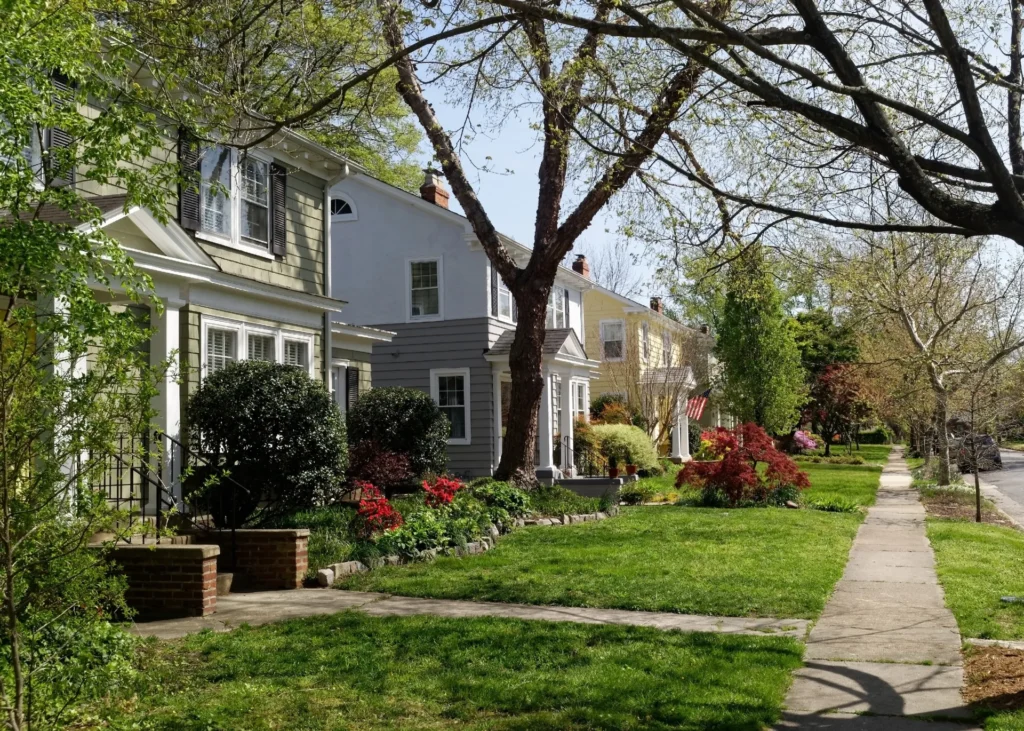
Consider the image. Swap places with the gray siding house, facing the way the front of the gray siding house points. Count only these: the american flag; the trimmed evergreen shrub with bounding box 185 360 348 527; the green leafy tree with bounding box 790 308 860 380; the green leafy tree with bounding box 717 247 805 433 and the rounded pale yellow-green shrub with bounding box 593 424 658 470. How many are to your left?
4

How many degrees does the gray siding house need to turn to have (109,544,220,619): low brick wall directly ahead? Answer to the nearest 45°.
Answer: approximately 45° to its right

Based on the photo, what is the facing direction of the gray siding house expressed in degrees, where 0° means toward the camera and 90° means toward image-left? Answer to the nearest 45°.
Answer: approximately 315°

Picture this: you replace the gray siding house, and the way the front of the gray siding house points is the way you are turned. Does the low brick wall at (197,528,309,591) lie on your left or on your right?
on your right

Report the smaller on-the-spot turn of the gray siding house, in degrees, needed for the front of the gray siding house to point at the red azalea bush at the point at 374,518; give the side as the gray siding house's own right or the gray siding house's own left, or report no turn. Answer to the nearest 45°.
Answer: approximately 45° to the gray siding house's own right

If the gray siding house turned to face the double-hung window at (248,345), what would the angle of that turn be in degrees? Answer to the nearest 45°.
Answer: approximately 45° to its right

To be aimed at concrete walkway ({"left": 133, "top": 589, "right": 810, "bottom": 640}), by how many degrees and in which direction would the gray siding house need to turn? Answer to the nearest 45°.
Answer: approximately 45° to its right

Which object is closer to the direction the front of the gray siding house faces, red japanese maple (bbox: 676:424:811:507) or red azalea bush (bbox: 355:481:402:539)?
the red japanese maple

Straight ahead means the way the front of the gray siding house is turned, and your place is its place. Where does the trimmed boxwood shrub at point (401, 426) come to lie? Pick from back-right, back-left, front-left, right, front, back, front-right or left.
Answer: front-right

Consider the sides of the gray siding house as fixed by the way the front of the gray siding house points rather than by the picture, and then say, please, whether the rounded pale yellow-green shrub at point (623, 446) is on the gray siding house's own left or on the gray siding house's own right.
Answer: on the gray siding house's own left

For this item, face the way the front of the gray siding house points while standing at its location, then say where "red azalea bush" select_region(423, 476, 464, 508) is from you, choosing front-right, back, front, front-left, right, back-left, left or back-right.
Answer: front-right

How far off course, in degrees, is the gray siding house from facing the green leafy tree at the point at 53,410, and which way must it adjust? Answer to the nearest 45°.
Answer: approximately 45° to its right

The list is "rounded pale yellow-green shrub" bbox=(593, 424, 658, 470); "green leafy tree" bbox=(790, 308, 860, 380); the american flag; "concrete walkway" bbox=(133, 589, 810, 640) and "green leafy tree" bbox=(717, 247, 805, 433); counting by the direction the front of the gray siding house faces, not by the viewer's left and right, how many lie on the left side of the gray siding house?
4
